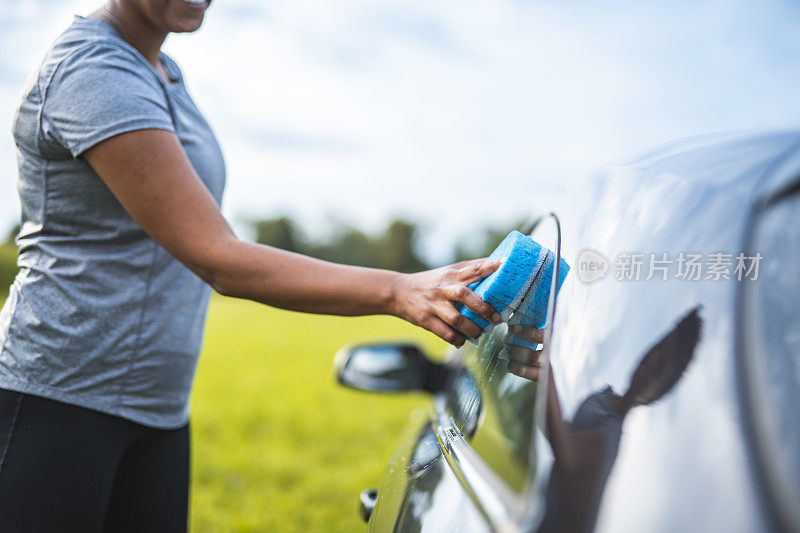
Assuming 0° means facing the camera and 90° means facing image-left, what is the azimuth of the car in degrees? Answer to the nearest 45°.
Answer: approximately 180°

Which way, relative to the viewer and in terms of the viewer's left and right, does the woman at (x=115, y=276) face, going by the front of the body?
facing to the right of the viewer

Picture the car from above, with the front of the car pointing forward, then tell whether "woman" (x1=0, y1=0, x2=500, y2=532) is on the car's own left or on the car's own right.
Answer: on the car's own left
